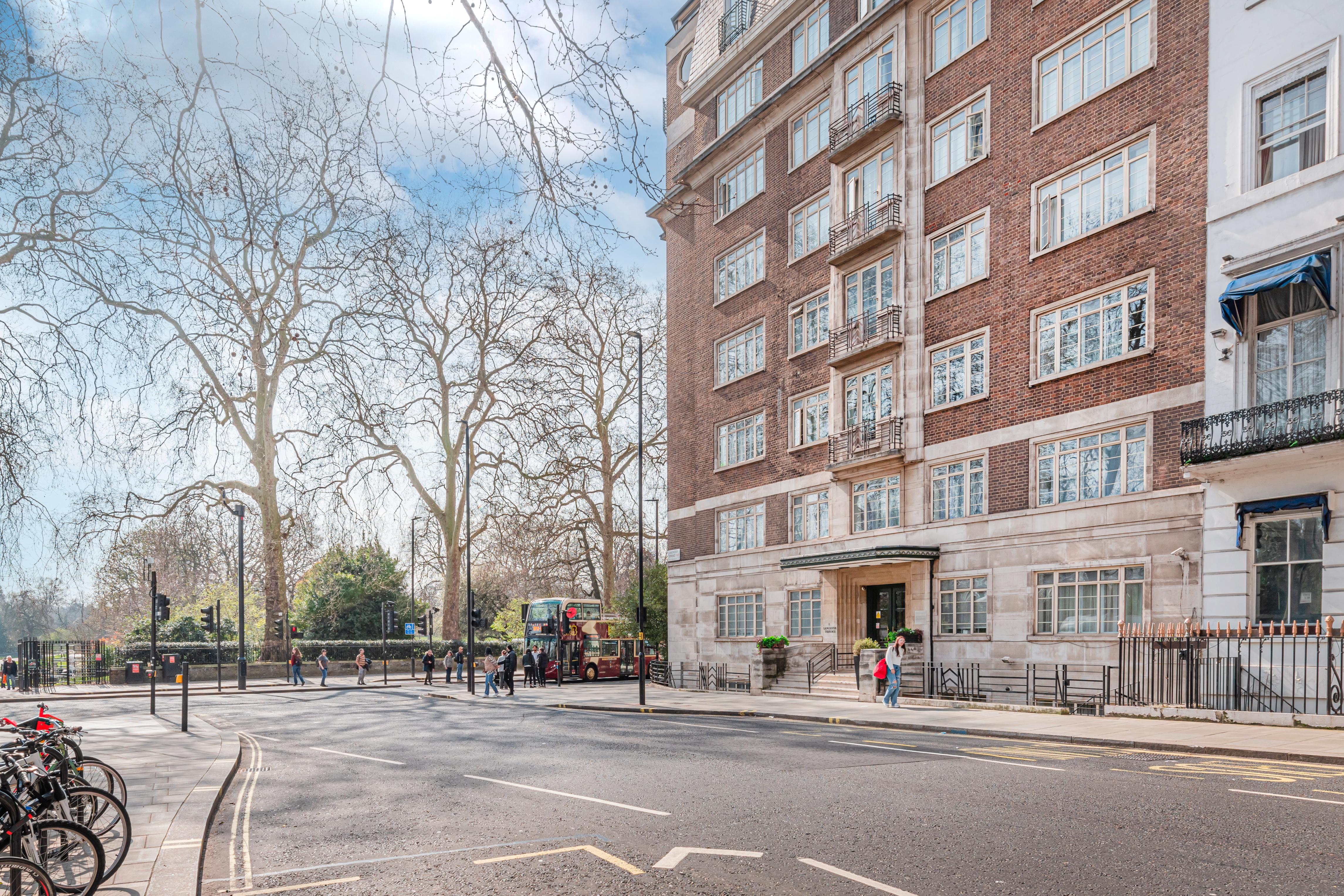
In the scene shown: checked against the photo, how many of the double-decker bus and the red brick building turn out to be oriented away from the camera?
0

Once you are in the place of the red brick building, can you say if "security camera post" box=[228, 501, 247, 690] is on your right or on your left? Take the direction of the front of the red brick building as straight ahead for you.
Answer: on your right

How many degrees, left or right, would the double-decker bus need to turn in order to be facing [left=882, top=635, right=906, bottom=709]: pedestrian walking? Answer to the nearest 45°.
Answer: approximately 45° to its left

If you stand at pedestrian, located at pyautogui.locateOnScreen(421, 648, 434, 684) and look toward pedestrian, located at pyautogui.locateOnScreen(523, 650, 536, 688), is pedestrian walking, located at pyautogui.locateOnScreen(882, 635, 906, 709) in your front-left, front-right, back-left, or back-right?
front-right

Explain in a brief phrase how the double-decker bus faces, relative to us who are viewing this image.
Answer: facing the viewer and to the left of the viewer

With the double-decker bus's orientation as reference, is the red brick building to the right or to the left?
on its left
